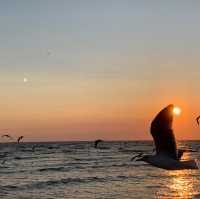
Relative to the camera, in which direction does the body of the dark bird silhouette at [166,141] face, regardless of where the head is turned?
to the viewer's left
